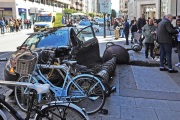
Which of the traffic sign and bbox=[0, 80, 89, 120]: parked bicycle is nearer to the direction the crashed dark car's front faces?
the parked bicycle

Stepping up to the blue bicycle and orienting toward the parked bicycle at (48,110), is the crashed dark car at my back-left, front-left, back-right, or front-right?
back-right

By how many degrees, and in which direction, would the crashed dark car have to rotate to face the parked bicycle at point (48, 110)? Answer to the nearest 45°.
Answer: approximately 45° to its left

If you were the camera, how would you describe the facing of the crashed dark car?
facing the viewer and to the left of the viewer

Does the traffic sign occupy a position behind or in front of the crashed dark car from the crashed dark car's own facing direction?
behind
